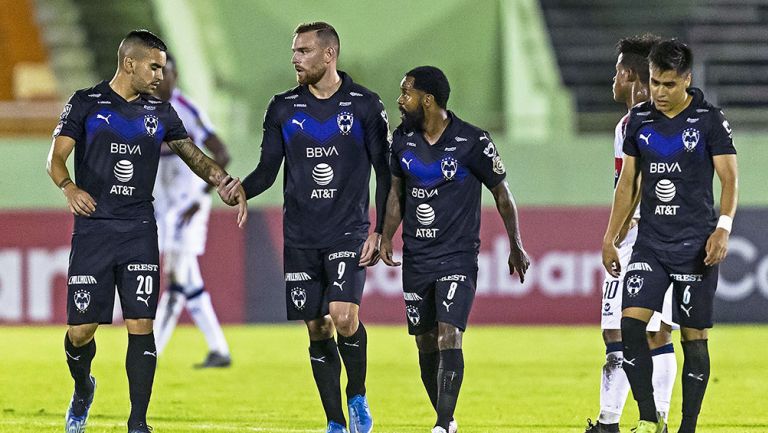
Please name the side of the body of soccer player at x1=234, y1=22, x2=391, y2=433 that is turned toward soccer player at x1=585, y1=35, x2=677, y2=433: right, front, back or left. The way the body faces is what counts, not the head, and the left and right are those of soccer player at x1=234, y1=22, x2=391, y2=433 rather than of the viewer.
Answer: left

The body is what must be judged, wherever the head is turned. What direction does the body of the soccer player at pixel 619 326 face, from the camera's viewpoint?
to the viewer's left

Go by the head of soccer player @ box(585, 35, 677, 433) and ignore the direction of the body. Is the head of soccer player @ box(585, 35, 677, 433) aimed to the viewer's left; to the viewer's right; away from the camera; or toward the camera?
to the viewer's left

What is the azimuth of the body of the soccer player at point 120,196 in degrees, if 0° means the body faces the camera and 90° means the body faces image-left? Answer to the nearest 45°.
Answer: approximately 0°

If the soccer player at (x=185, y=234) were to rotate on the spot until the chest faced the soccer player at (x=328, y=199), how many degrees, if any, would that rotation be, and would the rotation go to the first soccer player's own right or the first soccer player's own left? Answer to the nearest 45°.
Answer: approximately 90° to the first soccer player's own left

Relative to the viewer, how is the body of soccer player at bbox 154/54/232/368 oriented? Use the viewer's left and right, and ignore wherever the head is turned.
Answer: facing to the left of the viewer

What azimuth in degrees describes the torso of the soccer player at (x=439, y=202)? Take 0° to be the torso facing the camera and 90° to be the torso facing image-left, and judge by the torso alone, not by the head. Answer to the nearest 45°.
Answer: approximately 45°

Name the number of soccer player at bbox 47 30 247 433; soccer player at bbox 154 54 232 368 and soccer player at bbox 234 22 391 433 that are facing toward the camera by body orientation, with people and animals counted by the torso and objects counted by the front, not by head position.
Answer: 2
